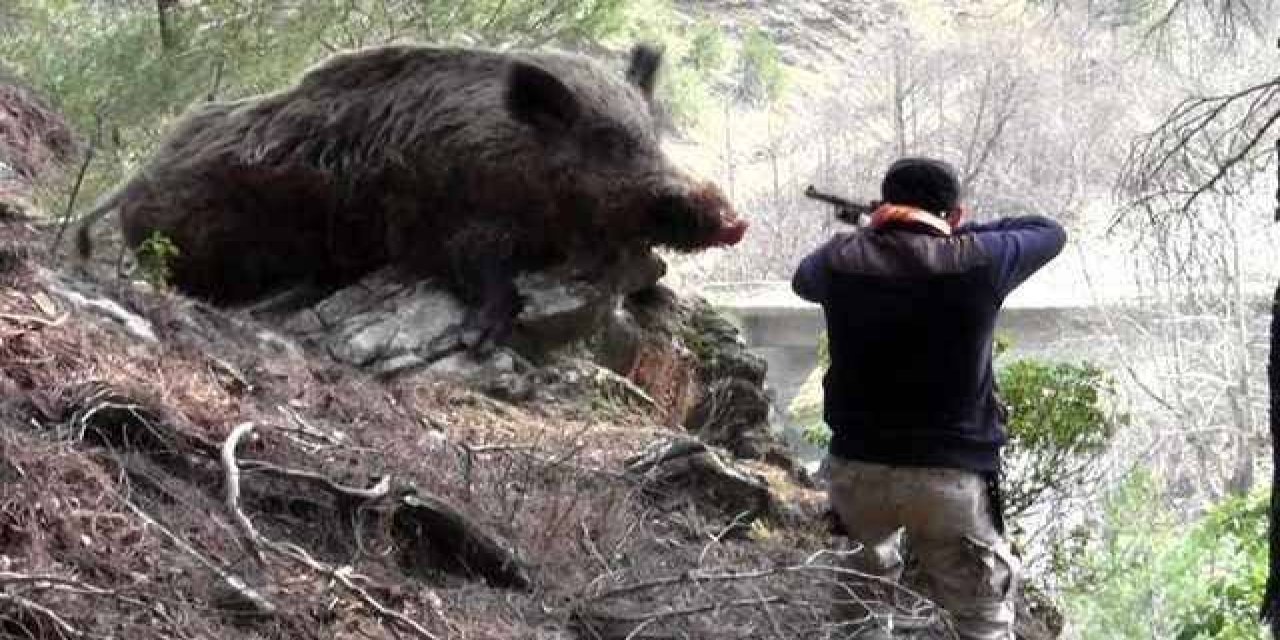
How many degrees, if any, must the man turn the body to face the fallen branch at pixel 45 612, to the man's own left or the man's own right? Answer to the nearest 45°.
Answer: approximately 135° to the man's own left

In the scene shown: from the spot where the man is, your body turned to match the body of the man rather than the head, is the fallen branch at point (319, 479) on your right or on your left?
on your left

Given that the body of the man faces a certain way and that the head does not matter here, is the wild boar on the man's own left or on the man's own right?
on the man's own left

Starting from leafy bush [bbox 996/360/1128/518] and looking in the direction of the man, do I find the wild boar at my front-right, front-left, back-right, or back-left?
front-right

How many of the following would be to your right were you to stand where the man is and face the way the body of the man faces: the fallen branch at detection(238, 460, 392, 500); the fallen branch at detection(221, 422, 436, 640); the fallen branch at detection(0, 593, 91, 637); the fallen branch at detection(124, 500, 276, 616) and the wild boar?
0

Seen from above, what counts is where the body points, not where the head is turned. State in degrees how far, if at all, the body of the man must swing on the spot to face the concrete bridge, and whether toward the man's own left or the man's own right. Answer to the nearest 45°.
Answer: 0° — they already face it

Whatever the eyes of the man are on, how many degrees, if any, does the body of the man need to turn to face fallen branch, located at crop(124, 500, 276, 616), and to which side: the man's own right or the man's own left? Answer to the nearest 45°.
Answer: approximately 135° to the man's own left

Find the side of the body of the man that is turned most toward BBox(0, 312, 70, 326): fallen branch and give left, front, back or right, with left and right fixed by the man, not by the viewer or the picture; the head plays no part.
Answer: left

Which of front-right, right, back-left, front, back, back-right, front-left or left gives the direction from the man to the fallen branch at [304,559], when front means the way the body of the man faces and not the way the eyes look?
back-left

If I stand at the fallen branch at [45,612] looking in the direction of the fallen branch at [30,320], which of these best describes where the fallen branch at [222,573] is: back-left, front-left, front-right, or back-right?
front-right

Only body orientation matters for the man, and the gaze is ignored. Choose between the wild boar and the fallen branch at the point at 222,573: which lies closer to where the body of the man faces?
the wild boar

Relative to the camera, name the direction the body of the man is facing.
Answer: away from the camera

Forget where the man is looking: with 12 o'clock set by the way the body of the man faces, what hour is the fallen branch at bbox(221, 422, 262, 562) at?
The fallen branch is roughly at 8 o'clock from the man.

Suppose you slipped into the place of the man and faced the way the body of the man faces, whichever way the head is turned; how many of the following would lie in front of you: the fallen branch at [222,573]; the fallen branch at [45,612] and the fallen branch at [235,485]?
0
